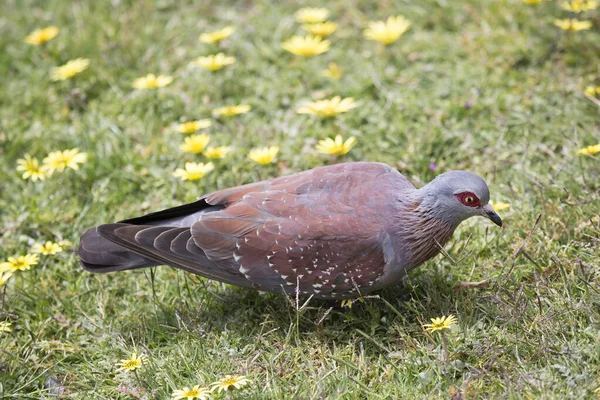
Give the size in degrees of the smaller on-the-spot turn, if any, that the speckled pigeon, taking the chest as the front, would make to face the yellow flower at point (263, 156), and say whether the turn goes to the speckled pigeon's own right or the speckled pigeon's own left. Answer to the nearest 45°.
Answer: approximately 90° to the speckled pigeon's own left

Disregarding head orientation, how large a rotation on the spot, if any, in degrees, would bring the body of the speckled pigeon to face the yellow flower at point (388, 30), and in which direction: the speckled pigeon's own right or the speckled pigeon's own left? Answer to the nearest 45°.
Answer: approximately 90° to the speckled pigeon's own left

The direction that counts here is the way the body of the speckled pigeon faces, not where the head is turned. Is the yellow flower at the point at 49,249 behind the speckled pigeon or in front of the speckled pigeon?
behind

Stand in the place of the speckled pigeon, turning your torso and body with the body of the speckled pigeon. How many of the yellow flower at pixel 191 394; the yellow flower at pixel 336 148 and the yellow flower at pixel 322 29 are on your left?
2

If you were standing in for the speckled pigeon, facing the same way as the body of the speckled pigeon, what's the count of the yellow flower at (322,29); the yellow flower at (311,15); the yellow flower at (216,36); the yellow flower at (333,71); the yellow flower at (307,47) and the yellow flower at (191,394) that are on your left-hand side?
5

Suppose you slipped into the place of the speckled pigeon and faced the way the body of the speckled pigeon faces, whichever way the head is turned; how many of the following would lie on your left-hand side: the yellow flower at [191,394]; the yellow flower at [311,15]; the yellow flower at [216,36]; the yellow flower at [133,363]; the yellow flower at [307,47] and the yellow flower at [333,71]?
4

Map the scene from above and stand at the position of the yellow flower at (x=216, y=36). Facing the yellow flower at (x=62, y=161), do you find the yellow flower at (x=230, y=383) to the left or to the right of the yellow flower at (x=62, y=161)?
left

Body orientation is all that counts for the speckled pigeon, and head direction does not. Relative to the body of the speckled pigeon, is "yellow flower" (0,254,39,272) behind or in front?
behind

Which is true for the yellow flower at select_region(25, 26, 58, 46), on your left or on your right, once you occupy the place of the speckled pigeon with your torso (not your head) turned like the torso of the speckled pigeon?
on your left

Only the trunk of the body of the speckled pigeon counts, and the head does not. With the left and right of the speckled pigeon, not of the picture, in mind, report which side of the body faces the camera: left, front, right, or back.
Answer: right

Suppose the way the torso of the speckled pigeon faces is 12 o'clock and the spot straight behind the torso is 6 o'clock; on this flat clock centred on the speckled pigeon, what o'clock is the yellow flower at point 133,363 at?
The yellow flower is roughly at 5 o'clock from the speckled pigeon.

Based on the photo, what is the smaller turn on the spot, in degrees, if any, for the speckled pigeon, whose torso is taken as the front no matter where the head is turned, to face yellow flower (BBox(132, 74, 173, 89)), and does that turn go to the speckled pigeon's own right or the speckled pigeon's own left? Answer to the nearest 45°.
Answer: approximately 135° to the speckled pigeon's own left
